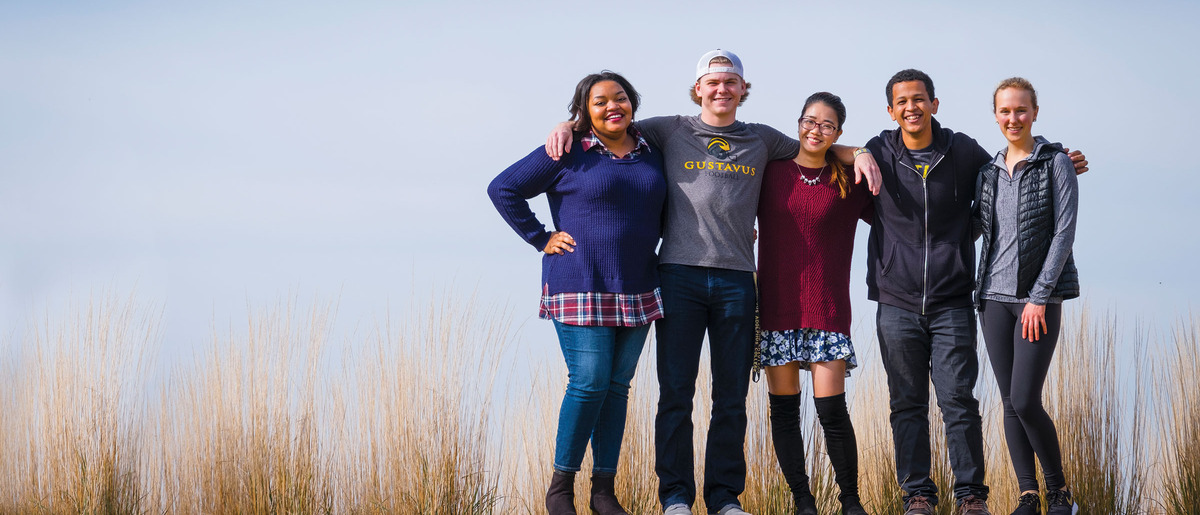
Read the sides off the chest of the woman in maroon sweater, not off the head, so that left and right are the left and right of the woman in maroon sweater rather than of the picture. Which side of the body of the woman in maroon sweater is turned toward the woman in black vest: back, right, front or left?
left

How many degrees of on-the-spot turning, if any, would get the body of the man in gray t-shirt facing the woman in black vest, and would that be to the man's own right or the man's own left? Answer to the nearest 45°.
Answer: approximately 90° to the man's own left

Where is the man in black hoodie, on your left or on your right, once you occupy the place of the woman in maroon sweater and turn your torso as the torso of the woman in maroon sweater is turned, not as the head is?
on your left

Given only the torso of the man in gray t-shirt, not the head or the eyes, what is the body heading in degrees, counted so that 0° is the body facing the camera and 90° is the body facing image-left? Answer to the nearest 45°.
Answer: approximately 0°

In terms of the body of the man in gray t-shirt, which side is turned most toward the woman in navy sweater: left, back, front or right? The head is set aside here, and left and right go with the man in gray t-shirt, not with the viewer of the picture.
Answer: right

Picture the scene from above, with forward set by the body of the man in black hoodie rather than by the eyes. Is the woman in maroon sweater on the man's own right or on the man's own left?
on the man's own right

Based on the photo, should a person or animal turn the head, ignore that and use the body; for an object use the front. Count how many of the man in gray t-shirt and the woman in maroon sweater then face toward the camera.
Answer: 2
